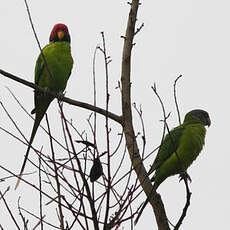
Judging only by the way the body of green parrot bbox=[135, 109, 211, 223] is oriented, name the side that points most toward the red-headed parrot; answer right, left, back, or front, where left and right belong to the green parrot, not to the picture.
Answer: back

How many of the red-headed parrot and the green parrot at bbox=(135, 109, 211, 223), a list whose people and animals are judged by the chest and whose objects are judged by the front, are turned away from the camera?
0

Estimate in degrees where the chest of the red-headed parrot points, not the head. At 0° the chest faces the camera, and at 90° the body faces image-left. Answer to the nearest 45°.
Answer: approximately 315°

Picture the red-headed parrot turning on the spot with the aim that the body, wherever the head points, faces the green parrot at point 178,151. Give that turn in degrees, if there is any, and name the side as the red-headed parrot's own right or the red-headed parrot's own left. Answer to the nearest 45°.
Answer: approximately 45° to the red-headed parrot's own left

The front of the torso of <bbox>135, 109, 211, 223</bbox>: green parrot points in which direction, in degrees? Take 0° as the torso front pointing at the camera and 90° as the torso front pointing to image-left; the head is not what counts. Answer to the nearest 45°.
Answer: approximately 270°
